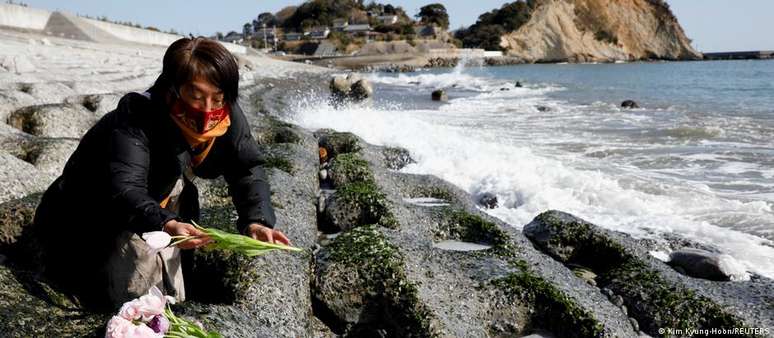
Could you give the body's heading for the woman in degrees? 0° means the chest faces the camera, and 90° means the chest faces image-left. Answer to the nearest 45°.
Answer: approximately 315°

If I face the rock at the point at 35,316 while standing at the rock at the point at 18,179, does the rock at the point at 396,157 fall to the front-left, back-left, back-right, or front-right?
back-left

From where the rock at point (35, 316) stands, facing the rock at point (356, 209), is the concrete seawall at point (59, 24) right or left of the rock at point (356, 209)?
left

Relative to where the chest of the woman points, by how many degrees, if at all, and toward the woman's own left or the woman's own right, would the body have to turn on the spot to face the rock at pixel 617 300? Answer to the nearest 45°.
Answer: approximately 45° to the woman's own left

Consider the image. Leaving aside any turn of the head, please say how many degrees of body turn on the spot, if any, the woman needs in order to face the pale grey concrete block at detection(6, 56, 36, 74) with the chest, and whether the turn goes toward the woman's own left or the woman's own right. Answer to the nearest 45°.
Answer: approximately 135° to the woman's own left

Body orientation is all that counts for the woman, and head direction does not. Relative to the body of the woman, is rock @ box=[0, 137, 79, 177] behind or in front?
behind

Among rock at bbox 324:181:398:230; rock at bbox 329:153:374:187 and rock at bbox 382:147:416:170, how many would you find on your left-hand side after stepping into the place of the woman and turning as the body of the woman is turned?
3

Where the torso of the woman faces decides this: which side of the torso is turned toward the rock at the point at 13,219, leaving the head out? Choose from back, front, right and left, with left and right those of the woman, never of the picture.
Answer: back

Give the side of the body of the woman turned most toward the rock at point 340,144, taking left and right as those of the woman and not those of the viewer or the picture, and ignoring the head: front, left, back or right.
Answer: left

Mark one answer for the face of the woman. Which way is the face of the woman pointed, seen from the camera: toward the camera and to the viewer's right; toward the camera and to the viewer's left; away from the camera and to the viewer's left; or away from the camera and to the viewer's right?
toward the camera and to the viewer's right

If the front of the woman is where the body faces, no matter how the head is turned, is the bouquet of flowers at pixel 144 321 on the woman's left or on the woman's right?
on the woman's right

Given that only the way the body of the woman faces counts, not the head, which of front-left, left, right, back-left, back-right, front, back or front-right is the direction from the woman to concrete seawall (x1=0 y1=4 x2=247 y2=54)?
back-left

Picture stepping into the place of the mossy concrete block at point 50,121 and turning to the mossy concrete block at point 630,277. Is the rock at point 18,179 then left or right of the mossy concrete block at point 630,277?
right
